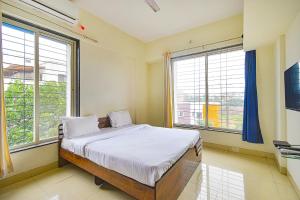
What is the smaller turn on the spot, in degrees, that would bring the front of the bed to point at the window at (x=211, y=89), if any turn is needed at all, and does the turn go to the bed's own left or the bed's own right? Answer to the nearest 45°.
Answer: approximately 90° to the bed's own left

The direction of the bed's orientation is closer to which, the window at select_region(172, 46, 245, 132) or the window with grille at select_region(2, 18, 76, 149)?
the window

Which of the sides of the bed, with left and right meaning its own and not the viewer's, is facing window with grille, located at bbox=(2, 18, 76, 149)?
back

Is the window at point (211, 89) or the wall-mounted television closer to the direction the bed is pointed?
the wall-mounted television

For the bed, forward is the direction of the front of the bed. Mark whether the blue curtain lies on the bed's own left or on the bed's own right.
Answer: on the bed's own left
